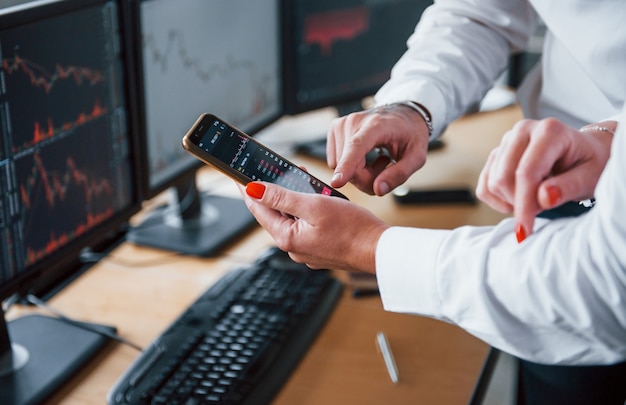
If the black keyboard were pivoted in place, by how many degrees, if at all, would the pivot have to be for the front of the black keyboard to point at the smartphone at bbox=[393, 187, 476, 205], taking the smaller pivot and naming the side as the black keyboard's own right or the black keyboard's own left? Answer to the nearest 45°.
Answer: approximately 90° to the black keyboard's own left

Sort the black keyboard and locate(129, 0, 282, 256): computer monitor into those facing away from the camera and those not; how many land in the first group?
0

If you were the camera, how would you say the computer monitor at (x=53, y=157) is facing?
facing the viewer and to the right of the viewer

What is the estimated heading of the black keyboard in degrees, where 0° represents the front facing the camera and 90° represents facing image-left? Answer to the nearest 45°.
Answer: approximately 315°
